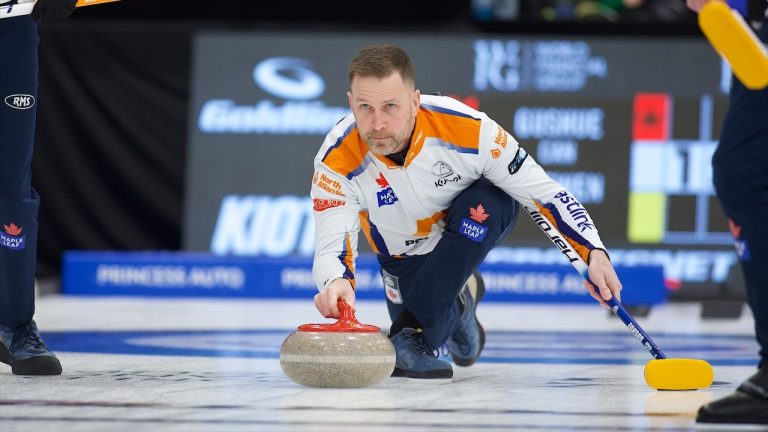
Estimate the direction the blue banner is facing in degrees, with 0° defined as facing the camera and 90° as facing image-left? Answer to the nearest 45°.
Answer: approximately 0°

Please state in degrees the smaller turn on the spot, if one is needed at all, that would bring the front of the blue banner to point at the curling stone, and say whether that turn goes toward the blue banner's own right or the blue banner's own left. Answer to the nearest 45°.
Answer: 0° — it already faces it
